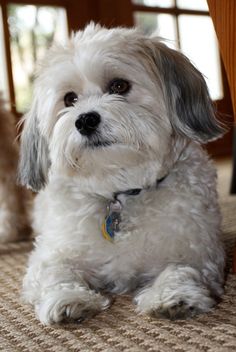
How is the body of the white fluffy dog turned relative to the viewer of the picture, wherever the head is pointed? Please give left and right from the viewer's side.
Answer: facing the viewer
